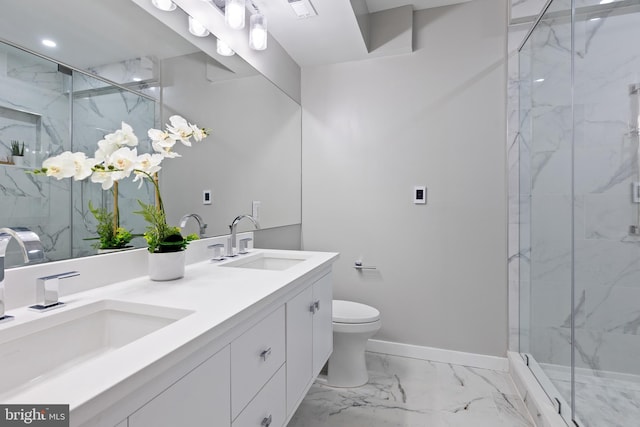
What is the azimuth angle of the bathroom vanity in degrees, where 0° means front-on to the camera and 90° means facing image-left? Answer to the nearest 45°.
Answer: approximately 315°

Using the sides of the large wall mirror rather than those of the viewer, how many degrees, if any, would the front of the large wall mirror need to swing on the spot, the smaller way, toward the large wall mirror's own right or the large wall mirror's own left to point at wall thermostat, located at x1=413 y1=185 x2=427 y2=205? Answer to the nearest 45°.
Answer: approximately 45° to the large wall mirror's own left

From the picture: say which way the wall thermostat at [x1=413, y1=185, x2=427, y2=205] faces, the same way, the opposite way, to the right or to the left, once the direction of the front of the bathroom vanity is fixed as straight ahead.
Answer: to the right

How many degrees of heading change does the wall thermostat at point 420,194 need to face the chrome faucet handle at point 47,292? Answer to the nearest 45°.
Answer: approximately 45° to its right

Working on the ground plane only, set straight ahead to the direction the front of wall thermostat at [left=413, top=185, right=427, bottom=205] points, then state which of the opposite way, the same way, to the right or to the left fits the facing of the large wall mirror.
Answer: to the left

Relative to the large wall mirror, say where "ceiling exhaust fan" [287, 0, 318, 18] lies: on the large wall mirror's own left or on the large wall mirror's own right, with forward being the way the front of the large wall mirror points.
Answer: on the large wall mirror's own left
